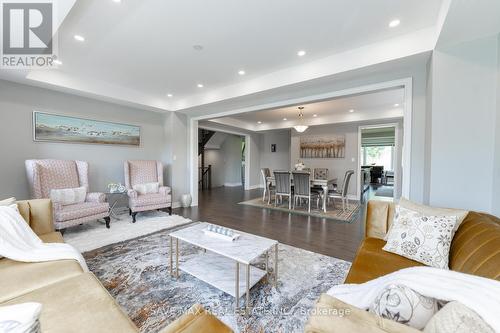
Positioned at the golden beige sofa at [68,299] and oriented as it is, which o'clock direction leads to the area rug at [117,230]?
The area rug is roughly at 9 o'clock from the golden beige sofa.

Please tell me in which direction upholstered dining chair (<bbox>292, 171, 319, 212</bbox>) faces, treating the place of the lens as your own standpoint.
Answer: facing away from the viewer and to the right of the viewer

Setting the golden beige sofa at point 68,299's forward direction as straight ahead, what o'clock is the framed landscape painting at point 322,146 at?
The framed landscape painting is roughly at 11 o'clock from the golden beige sofa.

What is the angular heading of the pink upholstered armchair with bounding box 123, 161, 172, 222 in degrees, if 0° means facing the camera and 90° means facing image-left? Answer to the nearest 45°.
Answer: approximately 315°

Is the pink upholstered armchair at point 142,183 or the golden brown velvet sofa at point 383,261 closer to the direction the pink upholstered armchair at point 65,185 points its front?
the golden brown velvet sofa

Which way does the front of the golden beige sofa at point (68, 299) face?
to the viewer's right

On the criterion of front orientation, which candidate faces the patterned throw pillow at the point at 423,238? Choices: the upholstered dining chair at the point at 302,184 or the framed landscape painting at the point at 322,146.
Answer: the framed landscape painting

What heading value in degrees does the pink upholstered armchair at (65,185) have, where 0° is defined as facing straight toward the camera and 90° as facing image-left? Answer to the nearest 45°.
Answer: approximately 315°

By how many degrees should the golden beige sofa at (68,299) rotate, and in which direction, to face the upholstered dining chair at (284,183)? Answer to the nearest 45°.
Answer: approximately 45° to its left
